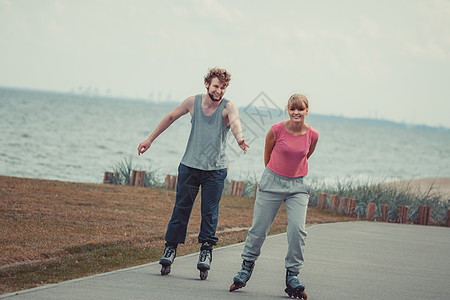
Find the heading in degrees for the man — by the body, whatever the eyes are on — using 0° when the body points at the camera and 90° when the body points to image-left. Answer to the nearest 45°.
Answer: approximately 0°

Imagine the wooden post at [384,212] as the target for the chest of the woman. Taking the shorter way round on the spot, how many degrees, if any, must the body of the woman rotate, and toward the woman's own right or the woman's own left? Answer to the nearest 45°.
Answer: approximately 180°

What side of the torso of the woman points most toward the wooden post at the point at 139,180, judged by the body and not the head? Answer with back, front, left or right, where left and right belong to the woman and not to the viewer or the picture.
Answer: back

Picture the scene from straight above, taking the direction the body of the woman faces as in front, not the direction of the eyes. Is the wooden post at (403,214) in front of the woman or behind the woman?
behind

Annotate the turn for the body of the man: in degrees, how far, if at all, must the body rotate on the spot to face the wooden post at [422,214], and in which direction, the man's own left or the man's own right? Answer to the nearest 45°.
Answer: approximately 135° to the man's own left

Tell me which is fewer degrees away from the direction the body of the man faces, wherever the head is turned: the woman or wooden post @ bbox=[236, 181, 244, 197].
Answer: the woman

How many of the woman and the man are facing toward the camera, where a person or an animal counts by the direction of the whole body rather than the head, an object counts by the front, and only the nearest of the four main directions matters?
2

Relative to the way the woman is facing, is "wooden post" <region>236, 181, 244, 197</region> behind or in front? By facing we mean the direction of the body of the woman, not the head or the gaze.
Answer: behind

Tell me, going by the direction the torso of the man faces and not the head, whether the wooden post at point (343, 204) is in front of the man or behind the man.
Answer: behind

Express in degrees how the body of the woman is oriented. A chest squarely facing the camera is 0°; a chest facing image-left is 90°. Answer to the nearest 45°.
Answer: approximately 0°

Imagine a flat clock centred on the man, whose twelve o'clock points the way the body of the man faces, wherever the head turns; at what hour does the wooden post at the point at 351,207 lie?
The wooden post is roughly at 7 o'clock from the man.

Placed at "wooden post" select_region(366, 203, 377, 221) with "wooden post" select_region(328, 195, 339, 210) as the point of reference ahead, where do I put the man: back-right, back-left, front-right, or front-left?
back-left

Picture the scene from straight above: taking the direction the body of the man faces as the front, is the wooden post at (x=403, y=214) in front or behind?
behind

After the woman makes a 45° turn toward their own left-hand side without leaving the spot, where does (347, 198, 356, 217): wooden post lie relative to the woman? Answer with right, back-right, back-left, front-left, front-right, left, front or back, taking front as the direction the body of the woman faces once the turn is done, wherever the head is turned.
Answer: back-left
